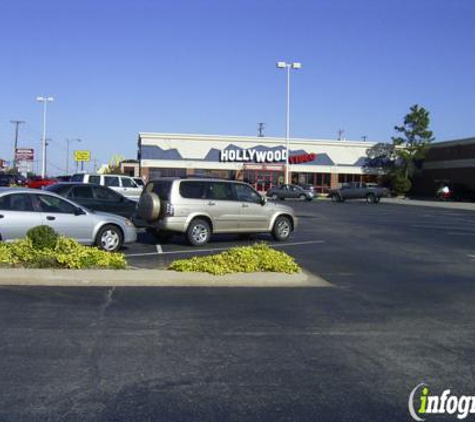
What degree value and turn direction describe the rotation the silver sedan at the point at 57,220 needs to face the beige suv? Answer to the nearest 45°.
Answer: approximately 45° to its left

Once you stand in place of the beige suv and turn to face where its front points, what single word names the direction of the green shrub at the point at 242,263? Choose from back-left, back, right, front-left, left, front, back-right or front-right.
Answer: back-right

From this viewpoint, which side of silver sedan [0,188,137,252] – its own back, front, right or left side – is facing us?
right

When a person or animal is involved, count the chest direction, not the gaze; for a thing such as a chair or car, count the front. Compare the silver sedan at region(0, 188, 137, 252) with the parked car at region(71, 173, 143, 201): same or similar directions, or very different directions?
same or similar directions

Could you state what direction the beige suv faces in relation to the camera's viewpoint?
facing away from the viewer and to the right of the viewer

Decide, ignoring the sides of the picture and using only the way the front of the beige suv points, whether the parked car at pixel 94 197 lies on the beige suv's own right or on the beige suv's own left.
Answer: on the beige suv's own left

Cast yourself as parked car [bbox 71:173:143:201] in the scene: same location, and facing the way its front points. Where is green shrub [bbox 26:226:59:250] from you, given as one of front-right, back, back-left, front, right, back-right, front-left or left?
right

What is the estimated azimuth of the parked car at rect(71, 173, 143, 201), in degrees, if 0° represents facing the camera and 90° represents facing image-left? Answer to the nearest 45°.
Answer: approximately 270°

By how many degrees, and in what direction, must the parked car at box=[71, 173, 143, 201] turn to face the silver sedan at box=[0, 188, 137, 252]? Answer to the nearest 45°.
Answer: approximately 90° to its right

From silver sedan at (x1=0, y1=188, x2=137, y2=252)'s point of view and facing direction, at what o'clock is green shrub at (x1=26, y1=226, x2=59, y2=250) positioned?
The green shrub is roughly at 3 o'clock from the silver sedan.

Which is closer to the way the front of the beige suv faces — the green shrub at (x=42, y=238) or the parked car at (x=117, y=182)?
the parked car

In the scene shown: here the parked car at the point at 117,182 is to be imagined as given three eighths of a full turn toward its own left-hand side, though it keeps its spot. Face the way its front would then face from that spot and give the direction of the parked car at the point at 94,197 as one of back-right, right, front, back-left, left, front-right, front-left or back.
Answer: back-left

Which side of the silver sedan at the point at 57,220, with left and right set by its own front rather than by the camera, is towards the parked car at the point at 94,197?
left

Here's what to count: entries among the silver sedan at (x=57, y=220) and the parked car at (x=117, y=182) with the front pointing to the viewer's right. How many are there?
2
